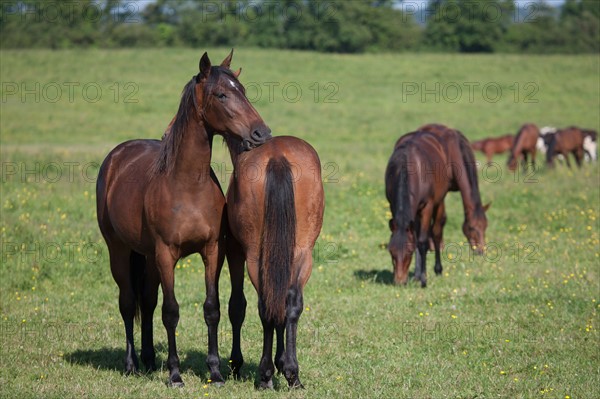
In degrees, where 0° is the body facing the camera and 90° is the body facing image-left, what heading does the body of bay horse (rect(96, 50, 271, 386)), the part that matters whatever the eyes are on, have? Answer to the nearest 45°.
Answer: approximately 315°

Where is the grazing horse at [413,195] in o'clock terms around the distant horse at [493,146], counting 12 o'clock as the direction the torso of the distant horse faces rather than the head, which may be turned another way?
The grazing horse is roughly at 9 o'clock from the distant horse.

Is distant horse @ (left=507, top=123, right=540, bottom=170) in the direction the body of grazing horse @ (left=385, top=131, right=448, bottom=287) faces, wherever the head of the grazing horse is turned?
no

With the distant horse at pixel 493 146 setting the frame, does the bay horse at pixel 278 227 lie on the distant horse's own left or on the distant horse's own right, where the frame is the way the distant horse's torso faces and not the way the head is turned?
on the distant horse's own left

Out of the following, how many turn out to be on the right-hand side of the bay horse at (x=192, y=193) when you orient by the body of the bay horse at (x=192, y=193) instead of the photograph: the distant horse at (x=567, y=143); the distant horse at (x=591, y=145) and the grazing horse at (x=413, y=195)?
0

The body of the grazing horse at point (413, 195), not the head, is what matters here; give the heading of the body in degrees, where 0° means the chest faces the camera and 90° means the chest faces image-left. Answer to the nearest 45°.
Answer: approximately 45°

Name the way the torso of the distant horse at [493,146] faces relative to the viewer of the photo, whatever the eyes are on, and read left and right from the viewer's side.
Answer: facing to the left of the viewer

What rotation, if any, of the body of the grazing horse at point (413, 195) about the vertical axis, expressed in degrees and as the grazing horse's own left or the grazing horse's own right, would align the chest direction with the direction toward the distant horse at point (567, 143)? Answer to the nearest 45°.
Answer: approximately 135° to the grazing horse's own right

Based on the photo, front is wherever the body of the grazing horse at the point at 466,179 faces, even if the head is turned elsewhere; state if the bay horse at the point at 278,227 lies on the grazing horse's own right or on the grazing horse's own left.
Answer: on the grazing horse's own right

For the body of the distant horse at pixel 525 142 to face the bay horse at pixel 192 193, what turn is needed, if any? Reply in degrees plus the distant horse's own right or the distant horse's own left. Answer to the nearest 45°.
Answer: approximately 45° to the distant horse's own left

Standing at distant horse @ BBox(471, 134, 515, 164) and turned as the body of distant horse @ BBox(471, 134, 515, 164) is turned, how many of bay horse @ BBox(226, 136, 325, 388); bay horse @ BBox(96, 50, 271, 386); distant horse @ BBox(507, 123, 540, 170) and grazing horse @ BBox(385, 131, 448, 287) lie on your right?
0
